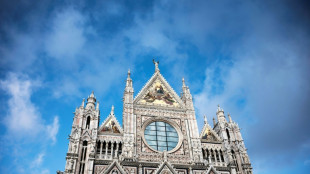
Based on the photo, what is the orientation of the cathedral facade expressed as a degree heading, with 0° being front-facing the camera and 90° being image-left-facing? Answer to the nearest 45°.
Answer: approximately 0°
